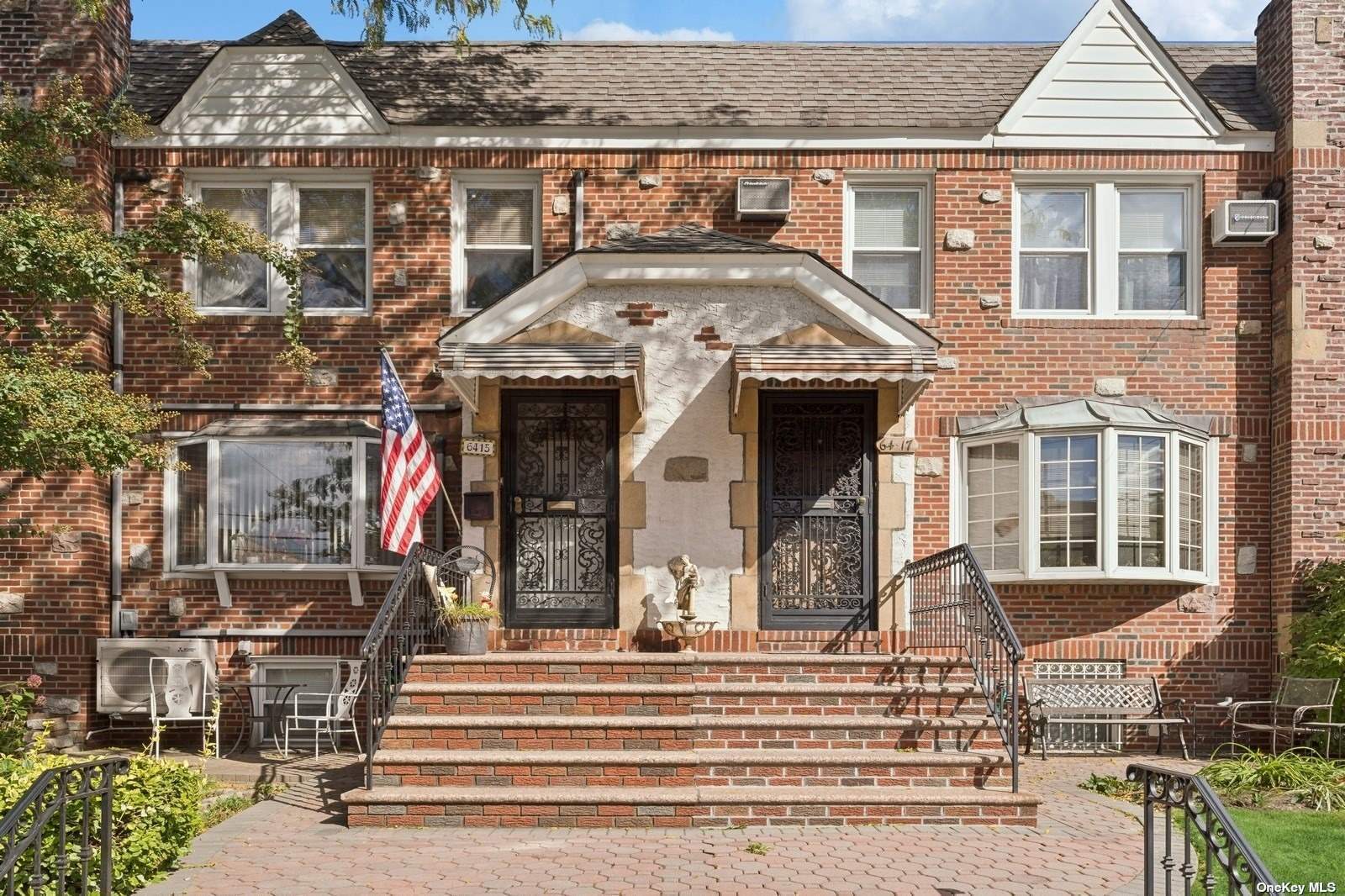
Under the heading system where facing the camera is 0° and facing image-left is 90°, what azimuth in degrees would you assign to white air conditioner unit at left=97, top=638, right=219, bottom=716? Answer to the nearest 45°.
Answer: approximately 0°

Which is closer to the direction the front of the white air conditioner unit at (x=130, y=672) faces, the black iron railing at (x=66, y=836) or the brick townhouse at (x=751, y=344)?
the black iron railing

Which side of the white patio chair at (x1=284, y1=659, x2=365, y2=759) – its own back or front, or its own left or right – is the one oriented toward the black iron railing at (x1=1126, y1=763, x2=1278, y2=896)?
left

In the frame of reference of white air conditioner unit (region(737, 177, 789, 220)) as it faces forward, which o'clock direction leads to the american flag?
The american flag is roughly at 2 o'clock from the white air conditioner unit.

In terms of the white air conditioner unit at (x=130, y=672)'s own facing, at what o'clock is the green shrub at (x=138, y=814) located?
The green shrub is roughly at 12 o'clock from the white air conditioner unit.
